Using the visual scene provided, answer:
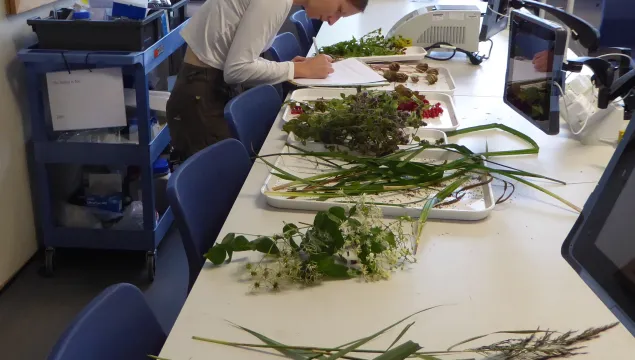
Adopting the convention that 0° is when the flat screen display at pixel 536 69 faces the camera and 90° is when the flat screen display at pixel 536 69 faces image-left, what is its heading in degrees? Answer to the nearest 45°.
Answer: approximately 45°

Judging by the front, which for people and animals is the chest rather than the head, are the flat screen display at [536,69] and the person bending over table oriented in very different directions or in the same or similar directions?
very different directions

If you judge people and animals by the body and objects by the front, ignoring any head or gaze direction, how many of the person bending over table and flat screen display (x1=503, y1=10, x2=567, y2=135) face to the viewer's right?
1

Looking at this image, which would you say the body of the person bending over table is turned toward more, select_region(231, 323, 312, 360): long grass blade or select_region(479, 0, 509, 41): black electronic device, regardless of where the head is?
the black electronic device

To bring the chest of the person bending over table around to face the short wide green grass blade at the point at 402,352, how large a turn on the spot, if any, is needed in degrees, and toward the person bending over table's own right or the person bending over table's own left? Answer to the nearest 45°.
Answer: approximately 90° to the person bending over table's own right

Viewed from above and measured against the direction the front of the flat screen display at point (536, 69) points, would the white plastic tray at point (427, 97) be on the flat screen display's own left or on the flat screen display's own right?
on the flat screen display's own right

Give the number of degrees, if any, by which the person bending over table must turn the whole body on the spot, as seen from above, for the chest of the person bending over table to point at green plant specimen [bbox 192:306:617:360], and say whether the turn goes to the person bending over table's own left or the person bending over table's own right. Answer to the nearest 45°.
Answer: approximately 90° to the person bending over table's own right

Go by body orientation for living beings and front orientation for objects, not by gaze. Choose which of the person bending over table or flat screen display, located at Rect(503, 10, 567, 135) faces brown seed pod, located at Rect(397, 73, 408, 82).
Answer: the person bending over table

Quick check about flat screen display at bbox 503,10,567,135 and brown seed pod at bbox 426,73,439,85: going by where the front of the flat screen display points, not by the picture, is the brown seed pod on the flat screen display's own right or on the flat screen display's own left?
on the flat screen display's own right

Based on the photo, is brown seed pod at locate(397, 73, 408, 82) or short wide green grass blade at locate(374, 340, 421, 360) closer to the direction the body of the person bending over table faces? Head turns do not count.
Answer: the brown seed pod

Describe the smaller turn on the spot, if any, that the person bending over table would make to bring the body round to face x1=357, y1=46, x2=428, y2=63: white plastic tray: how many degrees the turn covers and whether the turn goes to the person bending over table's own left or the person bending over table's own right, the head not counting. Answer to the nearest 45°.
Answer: approximately 45° to the person bending over table's own left

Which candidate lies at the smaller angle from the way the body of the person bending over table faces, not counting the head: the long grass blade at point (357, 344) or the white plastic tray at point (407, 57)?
the white plastic tray

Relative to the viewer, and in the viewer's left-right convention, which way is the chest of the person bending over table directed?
facing to the right of the viewer

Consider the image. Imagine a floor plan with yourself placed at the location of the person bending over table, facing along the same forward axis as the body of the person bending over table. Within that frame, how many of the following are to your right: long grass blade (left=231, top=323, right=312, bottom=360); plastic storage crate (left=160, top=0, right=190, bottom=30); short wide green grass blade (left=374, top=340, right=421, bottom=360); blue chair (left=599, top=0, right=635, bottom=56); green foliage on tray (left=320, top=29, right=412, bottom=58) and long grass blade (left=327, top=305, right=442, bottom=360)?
3

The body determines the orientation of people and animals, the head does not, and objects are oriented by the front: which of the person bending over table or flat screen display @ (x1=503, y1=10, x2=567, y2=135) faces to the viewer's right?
the person bending over table
